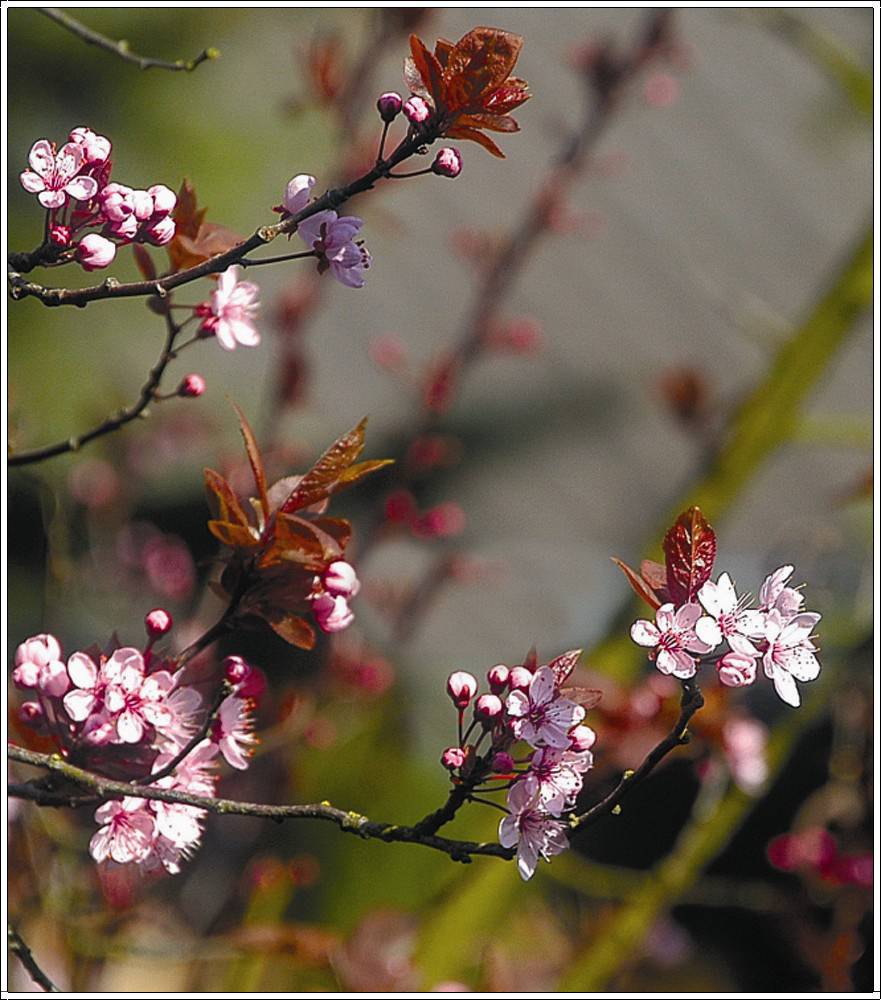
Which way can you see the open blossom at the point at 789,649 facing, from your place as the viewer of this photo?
facing the viewer and to the right of the viewer
